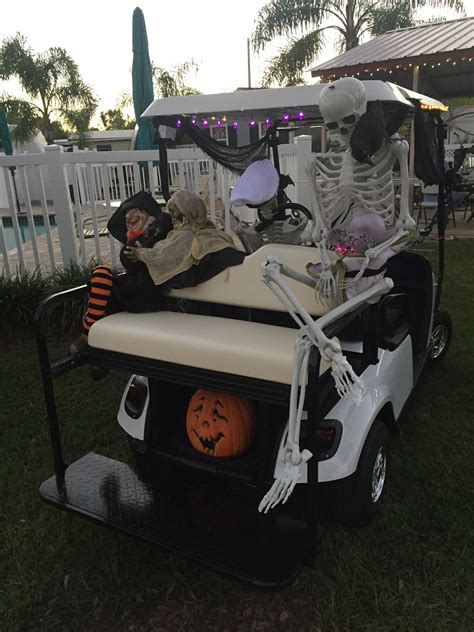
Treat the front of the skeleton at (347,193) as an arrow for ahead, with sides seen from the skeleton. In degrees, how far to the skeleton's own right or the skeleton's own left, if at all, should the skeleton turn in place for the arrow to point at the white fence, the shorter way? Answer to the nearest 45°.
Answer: approximately 90° to the skeleton's own right

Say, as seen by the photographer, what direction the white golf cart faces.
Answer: facing away from the viewer and to the right of the viewer

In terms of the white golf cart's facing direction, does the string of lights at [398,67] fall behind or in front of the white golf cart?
in front

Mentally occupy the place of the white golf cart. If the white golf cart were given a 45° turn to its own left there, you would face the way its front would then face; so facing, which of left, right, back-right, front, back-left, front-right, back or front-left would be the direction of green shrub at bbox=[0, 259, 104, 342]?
front-left

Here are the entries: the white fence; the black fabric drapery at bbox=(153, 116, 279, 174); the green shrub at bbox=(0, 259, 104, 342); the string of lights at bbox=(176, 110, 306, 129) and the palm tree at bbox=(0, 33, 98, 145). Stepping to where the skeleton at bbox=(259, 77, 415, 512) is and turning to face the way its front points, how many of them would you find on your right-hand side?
5

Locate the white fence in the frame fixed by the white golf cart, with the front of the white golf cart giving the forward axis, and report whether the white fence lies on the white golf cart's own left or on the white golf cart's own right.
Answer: on the white golf cart's own left

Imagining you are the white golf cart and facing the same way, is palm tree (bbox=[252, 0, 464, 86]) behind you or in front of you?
in front

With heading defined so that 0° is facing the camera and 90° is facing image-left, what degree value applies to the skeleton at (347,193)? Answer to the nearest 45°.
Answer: approximately 45°

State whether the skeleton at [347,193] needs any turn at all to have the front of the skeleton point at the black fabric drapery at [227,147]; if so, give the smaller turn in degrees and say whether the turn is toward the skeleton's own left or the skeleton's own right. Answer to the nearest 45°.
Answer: approximately 90° to the skeleton's own right
